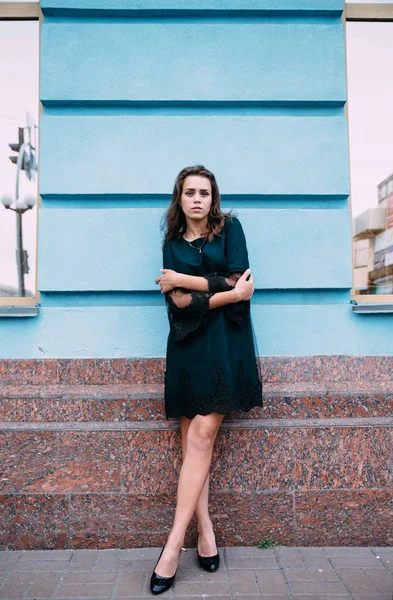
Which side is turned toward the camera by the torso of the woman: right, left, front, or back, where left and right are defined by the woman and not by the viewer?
front

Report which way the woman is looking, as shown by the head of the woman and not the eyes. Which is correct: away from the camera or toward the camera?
toward the camera
